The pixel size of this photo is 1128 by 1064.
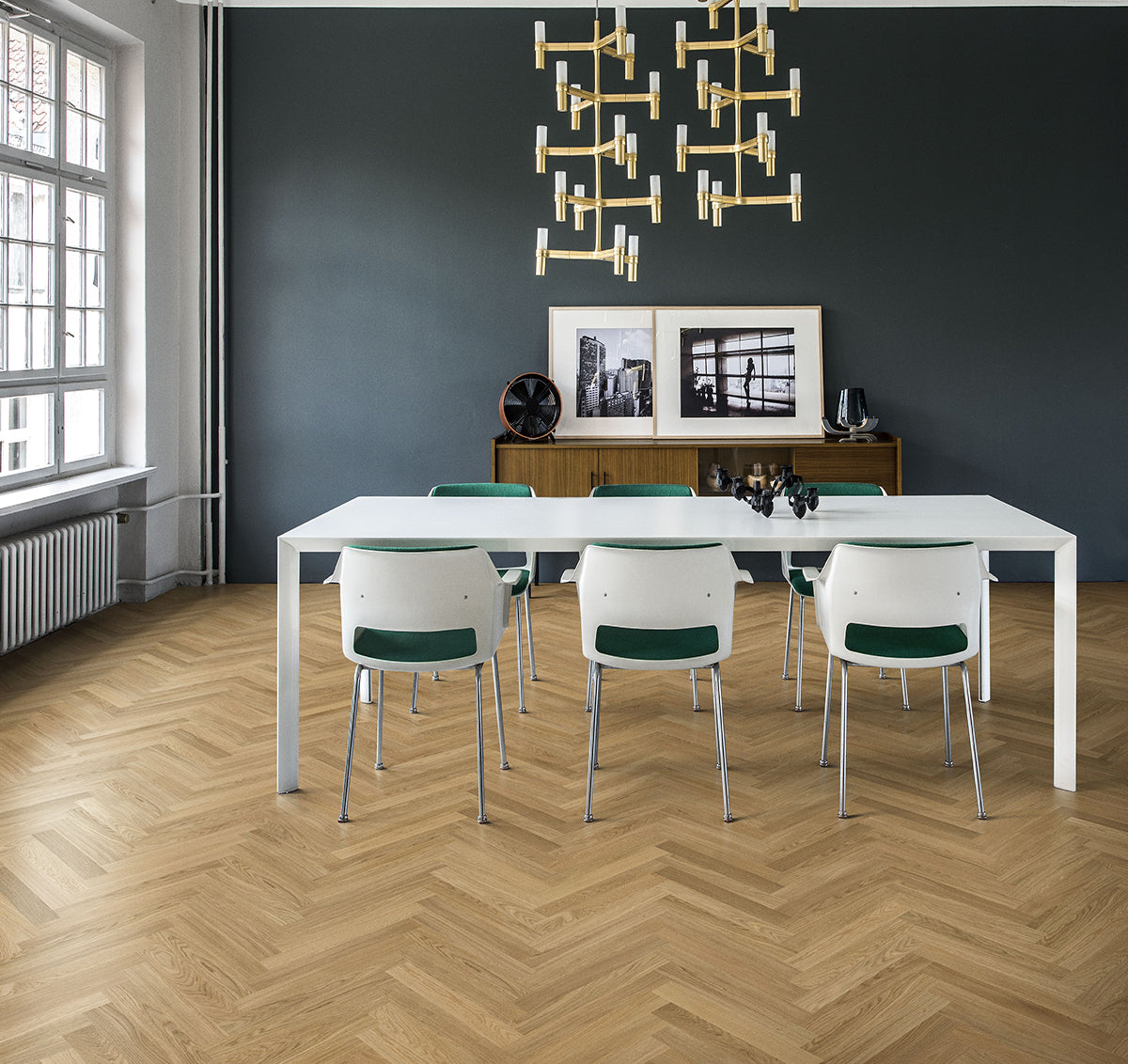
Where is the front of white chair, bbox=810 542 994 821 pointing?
away from the camera

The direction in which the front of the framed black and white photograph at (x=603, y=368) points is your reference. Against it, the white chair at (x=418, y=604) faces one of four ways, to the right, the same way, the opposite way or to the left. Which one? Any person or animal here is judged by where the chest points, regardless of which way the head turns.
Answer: the opposite way

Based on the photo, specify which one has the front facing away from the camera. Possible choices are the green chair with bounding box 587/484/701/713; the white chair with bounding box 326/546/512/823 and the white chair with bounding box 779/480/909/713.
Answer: the white chair with bounding box 326/546/512/823

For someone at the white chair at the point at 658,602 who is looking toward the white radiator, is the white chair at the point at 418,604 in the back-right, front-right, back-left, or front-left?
front-left

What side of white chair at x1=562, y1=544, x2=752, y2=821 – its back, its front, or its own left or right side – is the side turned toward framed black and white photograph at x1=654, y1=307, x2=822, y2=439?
front

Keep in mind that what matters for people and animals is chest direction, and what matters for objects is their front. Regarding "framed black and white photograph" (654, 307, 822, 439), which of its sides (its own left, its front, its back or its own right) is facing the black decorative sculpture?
front

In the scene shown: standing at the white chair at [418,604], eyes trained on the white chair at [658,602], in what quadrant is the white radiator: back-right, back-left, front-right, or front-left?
back-left

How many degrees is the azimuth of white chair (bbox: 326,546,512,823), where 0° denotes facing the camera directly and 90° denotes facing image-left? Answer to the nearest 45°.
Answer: approximately 180°

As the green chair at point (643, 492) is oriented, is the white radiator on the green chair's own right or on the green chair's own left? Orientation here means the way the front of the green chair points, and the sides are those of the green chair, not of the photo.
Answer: on the green chair's own right

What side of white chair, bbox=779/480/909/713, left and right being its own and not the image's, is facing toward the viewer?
front

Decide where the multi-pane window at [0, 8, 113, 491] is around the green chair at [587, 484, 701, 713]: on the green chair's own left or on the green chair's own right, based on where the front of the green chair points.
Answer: on the green chair's own right

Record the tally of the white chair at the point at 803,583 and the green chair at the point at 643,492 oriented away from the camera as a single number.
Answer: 0

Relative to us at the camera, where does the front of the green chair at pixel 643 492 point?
facing the viewer

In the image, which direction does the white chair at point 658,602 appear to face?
away from the camera
